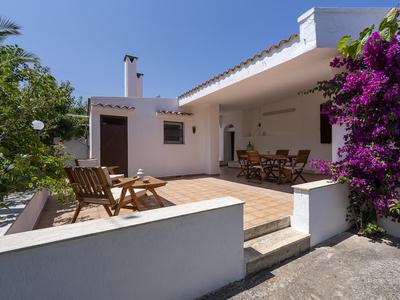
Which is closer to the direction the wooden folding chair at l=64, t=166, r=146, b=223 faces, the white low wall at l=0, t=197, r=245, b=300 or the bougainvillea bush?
the bougainvillea bush

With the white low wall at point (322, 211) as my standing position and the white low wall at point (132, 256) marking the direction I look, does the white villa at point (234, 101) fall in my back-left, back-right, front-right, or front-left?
back-right

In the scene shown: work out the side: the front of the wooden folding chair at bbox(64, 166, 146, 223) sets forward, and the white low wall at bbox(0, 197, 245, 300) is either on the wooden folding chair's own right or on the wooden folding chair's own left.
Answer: on the wooden folding chair's own right

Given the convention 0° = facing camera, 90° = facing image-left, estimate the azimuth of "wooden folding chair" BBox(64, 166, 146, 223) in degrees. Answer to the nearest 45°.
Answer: approximately 225°

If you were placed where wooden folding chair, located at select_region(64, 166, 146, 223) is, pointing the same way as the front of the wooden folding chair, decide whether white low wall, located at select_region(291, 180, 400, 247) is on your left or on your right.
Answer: on your right
